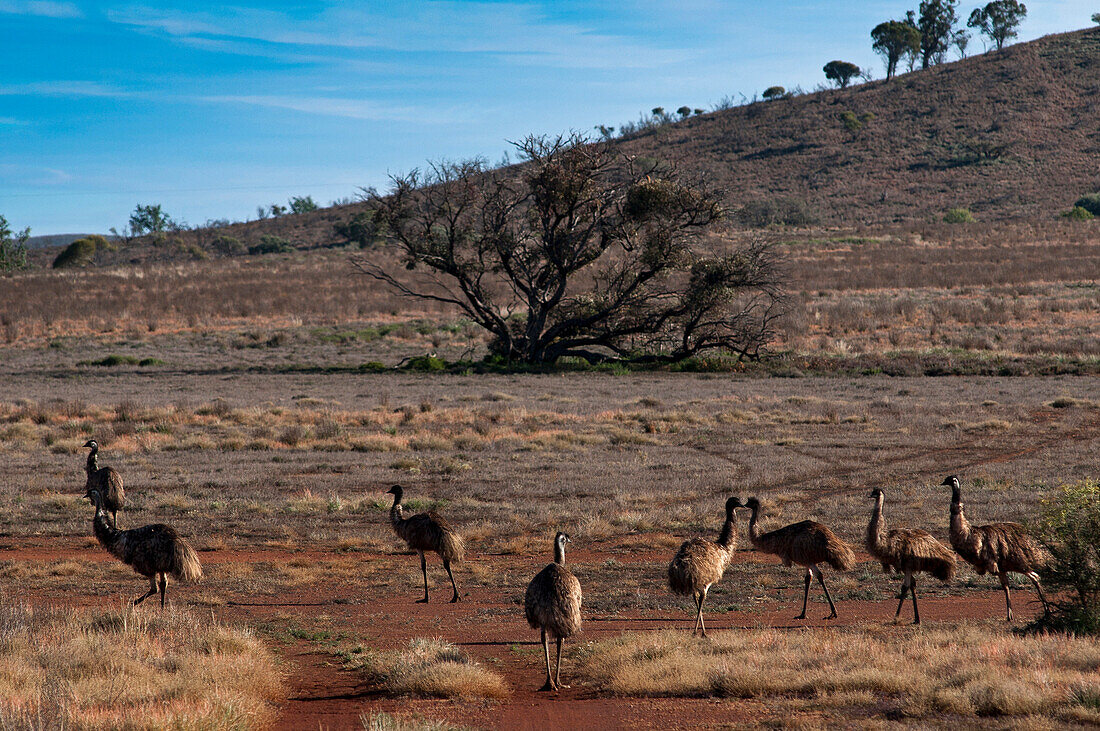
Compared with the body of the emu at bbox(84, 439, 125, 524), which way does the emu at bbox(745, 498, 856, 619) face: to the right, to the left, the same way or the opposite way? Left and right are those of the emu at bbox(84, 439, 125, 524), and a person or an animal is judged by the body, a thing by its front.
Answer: the same way

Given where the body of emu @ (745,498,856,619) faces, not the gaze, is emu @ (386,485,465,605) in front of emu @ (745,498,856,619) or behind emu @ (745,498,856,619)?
in front

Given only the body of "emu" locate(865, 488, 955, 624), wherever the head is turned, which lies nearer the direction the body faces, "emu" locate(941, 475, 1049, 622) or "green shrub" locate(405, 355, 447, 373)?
the green shrub

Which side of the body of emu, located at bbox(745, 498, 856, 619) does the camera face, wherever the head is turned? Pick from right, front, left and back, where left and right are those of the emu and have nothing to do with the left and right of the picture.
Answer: left

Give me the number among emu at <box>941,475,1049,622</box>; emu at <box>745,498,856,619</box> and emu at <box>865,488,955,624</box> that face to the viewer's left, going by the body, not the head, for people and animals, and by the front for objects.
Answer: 3

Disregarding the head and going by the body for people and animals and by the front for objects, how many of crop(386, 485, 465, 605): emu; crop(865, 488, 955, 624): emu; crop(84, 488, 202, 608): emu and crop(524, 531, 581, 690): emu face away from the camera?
1

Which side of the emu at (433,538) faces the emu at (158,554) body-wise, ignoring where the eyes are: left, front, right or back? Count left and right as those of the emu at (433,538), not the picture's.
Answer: front

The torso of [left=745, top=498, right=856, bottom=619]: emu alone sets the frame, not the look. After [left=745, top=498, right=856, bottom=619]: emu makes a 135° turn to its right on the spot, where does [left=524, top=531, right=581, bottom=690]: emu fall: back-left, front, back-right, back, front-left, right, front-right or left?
back

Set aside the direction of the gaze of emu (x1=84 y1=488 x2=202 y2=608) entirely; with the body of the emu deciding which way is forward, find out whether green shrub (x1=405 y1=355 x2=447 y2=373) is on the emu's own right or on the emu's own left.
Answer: on the emu's own right

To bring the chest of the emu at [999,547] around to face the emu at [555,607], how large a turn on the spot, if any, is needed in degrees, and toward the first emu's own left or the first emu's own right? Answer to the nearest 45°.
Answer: approximately 45° to the first emu's own left

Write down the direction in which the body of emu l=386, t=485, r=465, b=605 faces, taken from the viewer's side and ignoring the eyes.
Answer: to the viewer's left

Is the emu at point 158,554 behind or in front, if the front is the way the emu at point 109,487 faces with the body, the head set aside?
behind

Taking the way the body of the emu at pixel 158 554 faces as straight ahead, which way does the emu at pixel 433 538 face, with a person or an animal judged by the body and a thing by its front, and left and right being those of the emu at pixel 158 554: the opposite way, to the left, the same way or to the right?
the same way

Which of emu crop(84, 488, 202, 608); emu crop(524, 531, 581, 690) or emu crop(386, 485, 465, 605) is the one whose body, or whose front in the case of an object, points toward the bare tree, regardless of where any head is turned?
emu crop(524, 531, 581, 690)

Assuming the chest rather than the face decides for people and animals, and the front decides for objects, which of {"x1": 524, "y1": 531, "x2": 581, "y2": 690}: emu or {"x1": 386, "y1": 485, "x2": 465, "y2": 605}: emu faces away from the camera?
{"x1": 524, "y1": 531, "x2": 581, "y2": 690}: emu

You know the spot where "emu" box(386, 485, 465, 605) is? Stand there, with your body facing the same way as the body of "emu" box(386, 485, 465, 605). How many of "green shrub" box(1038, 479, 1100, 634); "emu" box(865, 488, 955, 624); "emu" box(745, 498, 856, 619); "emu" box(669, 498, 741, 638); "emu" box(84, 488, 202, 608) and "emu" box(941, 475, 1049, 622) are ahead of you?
1

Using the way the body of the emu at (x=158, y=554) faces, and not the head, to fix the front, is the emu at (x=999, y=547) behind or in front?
behind

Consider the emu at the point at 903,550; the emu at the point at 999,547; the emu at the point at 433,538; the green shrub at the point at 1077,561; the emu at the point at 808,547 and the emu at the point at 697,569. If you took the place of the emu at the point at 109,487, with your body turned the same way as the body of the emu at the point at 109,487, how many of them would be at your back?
6

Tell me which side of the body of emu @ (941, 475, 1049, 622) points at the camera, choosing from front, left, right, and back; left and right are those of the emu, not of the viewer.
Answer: left

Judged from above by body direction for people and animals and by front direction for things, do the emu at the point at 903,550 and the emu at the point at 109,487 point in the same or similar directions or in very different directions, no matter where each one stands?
same or similar directions

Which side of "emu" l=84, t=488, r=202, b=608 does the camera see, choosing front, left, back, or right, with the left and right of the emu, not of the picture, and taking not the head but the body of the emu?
left
